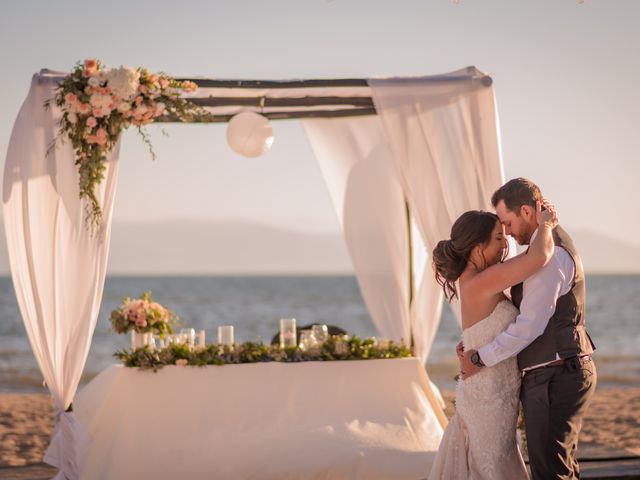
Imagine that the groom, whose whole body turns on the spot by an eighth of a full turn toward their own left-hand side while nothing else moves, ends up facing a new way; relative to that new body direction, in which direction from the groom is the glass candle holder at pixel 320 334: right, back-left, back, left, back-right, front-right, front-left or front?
right

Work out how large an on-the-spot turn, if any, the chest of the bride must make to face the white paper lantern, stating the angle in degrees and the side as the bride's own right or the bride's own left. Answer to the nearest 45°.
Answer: approximately 135° to the bride's own left

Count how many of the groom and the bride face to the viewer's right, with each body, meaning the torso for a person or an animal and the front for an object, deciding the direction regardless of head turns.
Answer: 1

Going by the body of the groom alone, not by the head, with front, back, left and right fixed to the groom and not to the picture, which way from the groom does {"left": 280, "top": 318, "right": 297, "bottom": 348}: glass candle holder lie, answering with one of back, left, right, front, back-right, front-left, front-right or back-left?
front-right

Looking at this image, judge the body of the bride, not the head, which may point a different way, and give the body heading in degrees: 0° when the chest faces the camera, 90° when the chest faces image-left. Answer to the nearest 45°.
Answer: approximately 270°

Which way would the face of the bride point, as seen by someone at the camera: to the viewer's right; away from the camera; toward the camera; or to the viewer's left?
to the viewer's right

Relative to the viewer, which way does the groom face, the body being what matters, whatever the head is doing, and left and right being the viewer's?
facing to the left of the viewer

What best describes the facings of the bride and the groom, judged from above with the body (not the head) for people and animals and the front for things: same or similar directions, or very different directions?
very different directions

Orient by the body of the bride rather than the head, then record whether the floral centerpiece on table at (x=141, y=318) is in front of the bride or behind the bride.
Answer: behind
